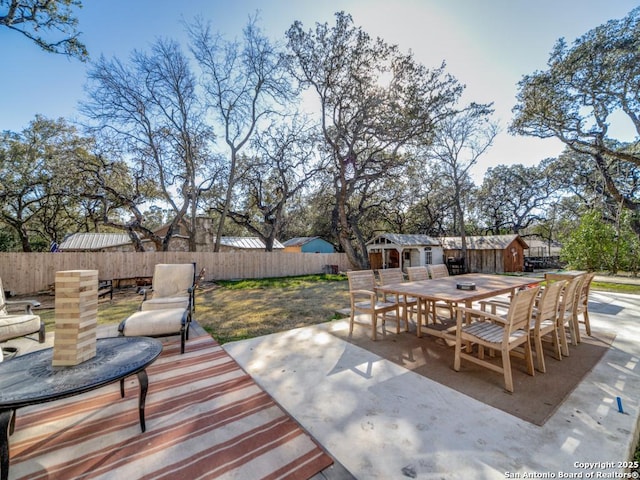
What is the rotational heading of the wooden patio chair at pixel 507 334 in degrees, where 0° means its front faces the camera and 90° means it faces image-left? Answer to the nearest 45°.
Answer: approximately 135°

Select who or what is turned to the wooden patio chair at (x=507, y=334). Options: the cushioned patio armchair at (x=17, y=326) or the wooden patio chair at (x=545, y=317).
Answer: the cushioned patio armchair at (x=17, y=326)

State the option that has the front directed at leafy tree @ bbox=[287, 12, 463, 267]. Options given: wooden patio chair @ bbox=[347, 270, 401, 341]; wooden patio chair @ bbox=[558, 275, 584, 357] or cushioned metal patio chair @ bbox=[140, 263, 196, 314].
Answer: wooden patio chair @ bbox=[558, 275, 584, 357]

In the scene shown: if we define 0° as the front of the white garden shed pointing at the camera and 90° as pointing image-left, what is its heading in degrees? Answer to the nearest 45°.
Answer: approximately 45°

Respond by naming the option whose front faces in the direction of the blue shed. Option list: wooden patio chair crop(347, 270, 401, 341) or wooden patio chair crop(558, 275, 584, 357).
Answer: wooden patio chair crop(558, 275, 584, 357)

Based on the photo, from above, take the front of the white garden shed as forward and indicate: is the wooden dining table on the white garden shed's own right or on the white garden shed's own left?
on the white garden shed's own left

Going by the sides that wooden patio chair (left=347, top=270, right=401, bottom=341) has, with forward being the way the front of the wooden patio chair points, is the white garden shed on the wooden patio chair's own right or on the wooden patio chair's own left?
on the wooden patio chair's own left

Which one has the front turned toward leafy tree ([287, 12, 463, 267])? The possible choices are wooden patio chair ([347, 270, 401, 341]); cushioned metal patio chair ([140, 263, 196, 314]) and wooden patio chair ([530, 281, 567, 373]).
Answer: wooden patio chair ([530, 281, 567, 373])
